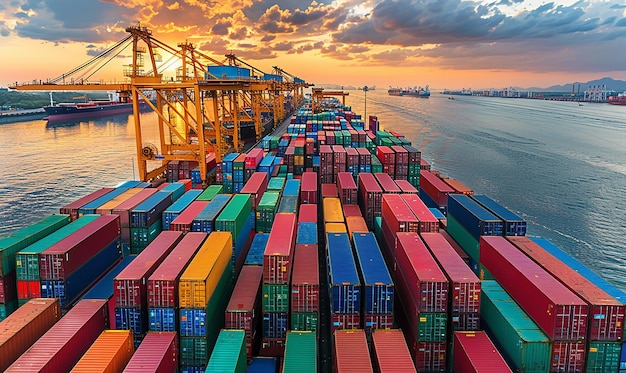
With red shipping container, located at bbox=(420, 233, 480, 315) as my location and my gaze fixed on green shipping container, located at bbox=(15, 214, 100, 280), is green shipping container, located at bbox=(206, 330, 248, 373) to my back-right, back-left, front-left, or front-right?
front-left

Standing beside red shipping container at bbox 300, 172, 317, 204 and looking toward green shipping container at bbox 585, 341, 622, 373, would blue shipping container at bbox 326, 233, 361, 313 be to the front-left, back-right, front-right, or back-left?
front-right

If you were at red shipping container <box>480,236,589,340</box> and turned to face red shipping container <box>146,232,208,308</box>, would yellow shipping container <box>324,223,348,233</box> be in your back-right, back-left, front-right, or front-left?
front-right

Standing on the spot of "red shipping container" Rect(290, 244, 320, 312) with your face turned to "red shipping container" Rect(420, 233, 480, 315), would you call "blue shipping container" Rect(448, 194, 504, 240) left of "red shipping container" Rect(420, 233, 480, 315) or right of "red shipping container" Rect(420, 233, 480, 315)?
left

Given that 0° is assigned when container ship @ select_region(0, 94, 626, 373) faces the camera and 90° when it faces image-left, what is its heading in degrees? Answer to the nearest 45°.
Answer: approximately 180°
